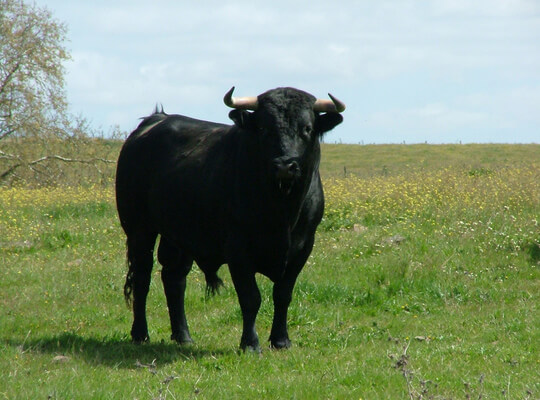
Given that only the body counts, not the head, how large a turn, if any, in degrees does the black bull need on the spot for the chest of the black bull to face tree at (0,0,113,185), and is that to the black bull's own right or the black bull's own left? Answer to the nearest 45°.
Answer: approximately 135° to the black bull's own left

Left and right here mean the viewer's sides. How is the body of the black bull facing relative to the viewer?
facing the viewer and to the right of the viewer
